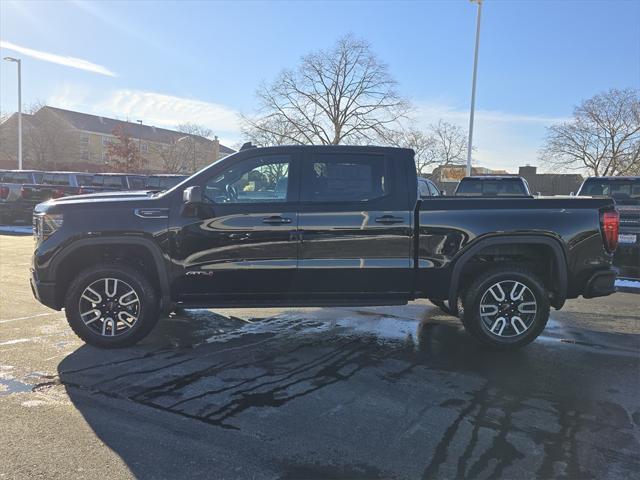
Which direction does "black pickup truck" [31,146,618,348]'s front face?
to the viewer's left

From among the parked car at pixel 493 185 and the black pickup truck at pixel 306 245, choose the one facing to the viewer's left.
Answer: the black pickup truck

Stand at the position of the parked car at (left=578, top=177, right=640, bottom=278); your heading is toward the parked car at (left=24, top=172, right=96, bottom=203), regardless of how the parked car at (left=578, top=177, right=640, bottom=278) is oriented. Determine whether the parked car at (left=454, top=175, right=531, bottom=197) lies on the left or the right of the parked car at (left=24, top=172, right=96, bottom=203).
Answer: right

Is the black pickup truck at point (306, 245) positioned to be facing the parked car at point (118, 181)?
no

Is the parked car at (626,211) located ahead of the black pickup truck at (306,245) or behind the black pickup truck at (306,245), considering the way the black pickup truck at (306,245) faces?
behind

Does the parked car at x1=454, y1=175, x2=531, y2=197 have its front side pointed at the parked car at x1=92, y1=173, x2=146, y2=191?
no

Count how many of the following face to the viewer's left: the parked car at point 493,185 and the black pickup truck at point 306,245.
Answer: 1

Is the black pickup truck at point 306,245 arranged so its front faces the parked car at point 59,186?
no
